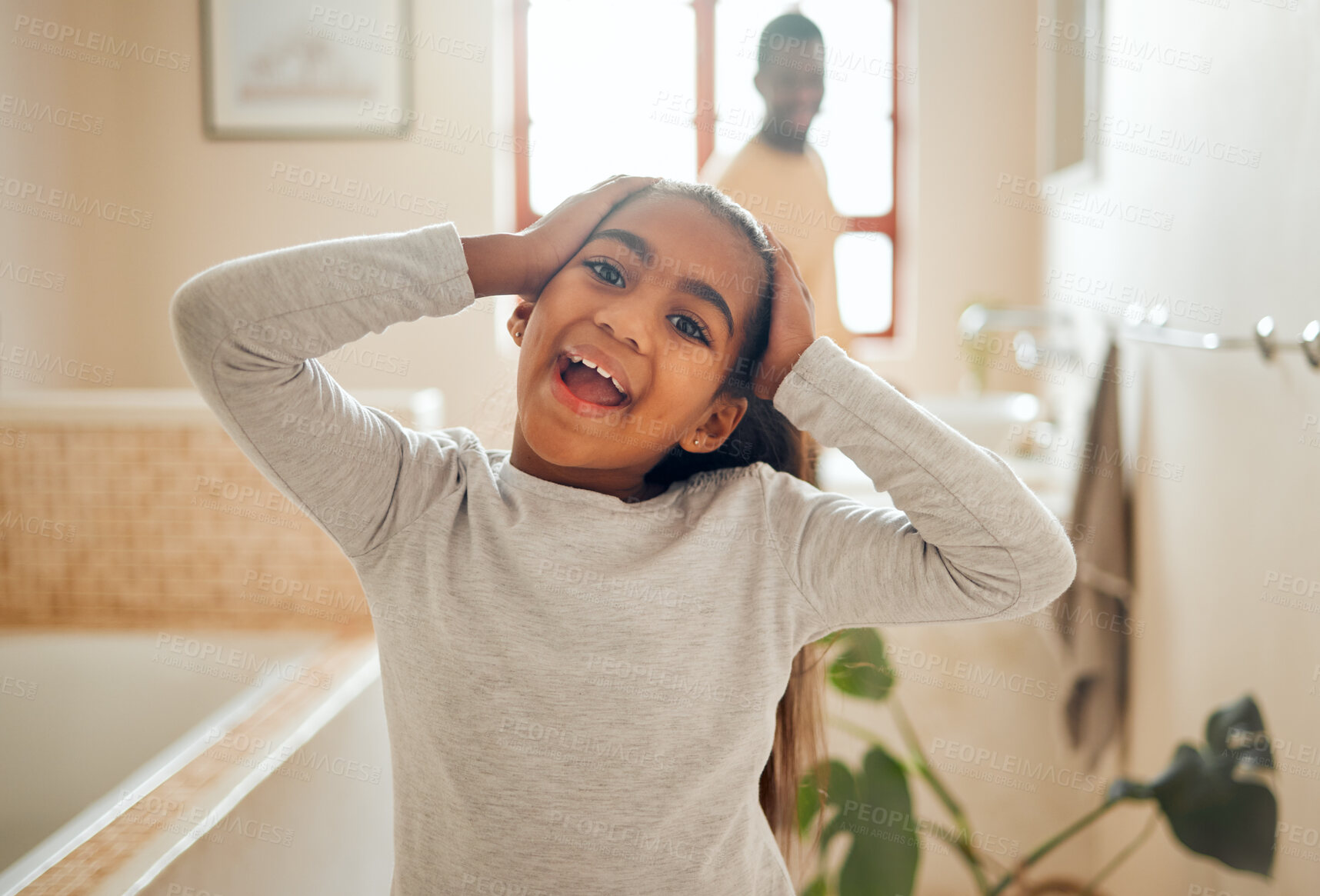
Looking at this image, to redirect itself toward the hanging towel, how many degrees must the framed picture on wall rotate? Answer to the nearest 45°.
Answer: approximately 45° to its left

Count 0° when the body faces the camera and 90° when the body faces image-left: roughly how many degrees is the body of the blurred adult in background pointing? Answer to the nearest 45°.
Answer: approximately 315°

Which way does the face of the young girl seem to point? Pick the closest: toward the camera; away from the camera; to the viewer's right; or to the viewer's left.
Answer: toward the camera

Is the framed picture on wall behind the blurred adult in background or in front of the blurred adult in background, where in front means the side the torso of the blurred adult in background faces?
behind

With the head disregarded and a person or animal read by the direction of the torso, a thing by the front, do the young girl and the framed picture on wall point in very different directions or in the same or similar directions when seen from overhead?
same or similar directions

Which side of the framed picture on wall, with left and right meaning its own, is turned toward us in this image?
front

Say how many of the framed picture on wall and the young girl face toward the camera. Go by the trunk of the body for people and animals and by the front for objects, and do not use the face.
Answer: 2

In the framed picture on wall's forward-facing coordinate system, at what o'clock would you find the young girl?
The young girl is roughly at 12 o'clock from the framed picture on wall.

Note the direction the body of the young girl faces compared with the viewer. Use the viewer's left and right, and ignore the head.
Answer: facing the viewer

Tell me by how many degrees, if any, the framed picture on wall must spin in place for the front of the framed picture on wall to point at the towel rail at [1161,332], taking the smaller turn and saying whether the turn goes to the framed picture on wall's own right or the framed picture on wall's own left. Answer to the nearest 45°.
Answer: approximately 45° to the framed picture on wall's own left
